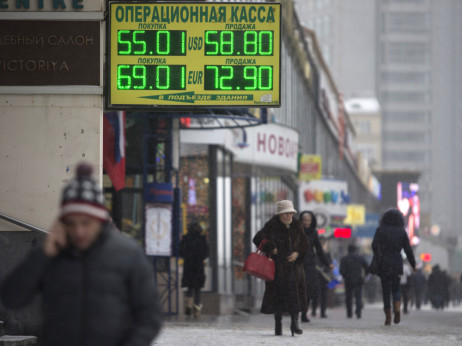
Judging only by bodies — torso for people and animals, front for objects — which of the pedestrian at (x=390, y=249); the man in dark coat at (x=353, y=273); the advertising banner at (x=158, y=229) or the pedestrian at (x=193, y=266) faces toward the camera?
the advertising banner

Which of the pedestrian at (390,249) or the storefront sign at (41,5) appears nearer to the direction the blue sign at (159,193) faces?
the storefront sign

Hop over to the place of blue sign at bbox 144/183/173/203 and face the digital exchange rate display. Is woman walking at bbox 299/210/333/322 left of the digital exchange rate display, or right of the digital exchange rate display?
left

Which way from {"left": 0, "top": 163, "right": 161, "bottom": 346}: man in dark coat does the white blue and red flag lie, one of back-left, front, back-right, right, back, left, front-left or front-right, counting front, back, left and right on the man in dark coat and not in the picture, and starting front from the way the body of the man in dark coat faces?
back

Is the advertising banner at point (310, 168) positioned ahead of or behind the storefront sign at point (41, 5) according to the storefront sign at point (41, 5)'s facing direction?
behind

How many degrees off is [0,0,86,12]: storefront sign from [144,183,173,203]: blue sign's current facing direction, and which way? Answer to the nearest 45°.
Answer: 0° — it already faces it
